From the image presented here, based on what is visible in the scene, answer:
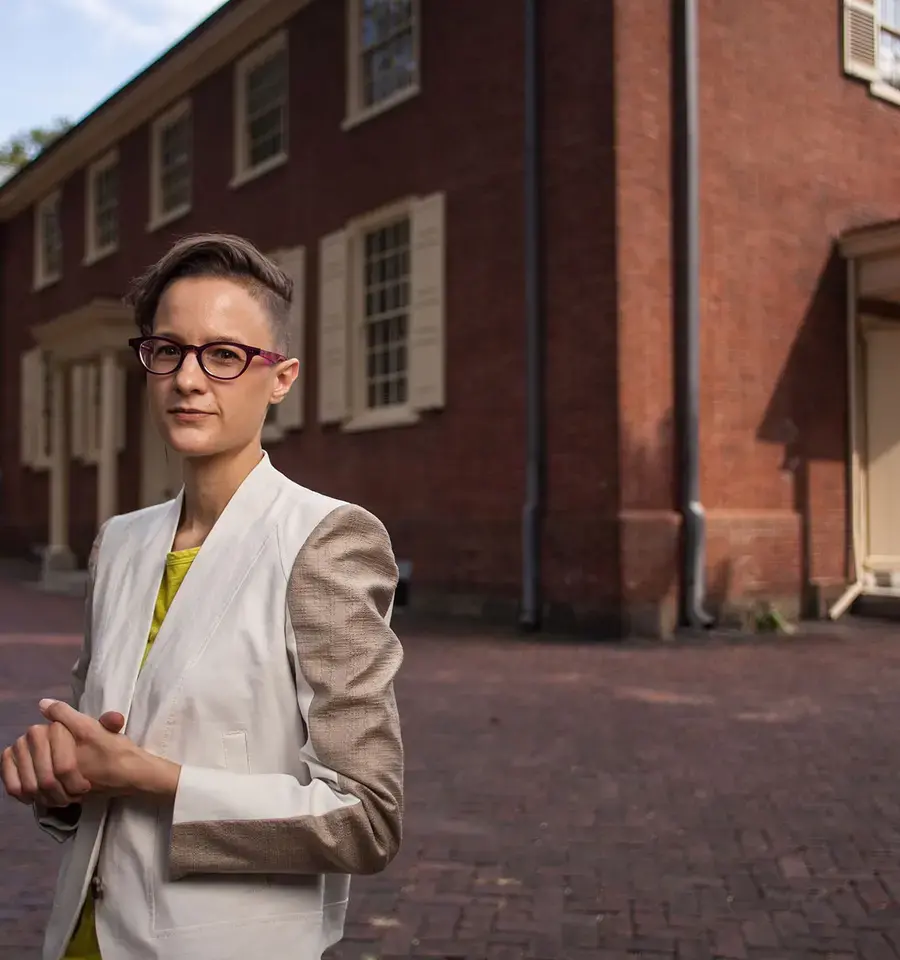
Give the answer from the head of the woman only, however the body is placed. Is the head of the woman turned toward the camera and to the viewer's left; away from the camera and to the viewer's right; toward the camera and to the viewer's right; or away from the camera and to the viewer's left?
toward the camera and to the viewer's left

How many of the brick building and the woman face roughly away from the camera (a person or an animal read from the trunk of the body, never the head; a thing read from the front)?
0

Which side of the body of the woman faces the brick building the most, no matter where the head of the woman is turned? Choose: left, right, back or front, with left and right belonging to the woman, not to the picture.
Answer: back

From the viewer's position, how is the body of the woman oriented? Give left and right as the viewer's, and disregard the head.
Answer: facing the viewer and to the left of the viewer
